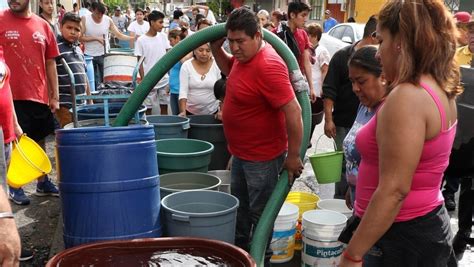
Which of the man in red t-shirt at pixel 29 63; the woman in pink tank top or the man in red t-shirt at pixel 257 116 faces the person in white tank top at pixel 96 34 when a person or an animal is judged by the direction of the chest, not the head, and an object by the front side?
the woman in pink tank top

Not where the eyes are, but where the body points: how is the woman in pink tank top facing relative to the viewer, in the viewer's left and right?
facing away from the viewer and to the left of the viewer

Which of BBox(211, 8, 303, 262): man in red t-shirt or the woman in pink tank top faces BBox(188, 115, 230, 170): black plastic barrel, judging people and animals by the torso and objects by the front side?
the woman in pink tank top

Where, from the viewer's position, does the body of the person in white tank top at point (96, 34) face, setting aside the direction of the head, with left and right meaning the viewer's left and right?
facing the viewer

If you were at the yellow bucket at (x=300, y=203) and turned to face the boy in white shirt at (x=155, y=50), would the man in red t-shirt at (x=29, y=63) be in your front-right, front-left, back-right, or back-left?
front-left

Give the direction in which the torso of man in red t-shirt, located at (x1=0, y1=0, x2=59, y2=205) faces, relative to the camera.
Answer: toward the camera

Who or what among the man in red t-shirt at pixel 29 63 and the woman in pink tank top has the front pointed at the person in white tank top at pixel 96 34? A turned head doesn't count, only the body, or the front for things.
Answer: the woman in pink tank top

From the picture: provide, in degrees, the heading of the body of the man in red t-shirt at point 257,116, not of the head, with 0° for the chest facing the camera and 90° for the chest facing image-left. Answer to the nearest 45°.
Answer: approximately 45°

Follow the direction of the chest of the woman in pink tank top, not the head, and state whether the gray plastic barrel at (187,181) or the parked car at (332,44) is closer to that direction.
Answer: the gray plastic barrel

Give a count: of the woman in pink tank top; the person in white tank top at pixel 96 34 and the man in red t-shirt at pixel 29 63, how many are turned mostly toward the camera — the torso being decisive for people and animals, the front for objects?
2
